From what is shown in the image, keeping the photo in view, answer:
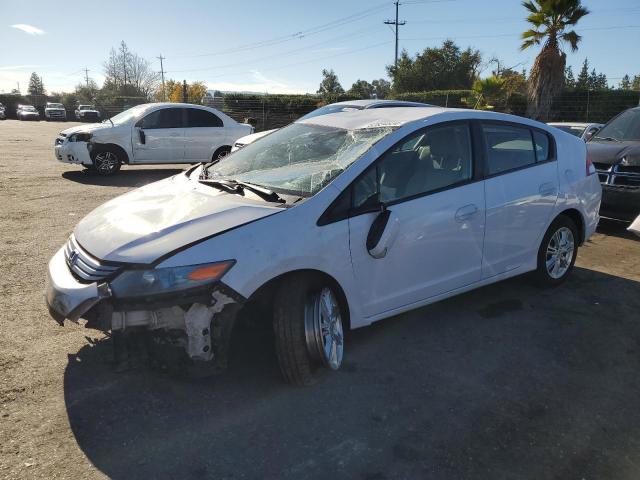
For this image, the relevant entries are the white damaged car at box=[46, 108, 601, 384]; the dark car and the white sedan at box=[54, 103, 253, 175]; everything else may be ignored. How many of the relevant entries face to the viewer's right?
0

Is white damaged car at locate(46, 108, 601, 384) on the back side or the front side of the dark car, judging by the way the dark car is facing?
on the front side

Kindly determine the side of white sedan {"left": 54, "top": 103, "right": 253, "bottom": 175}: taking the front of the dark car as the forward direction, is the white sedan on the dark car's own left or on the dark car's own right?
on the dark car's own right

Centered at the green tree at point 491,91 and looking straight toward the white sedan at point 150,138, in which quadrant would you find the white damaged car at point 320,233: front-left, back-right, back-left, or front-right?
front-left

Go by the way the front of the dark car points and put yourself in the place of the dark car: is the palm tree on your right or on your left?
on your right

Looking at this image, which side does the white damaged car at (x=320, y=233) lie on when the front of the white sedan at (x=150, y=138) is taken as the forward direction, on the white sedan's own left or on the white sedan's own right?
on the white sedan's own left

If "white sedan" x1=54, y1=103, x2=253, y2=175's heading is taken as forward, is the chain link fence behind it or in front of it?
behind

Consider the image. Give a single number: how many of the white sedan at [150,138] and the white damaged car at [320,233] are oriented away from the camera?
0

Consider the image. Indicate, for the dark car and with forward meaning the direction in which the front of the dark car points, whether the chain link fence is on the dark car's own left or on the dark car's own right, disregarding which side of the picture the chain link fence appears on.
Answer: on the dark car's own right

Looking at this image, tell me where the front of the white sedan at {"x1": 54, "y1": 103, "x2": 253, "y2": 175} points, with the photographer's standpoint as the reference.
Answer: facing the viewer and to the left of the viewer

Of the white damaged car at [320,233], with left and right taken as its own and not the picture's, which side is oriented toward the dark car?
back

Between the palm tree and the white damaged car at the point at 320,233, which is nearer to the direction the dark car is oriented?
the white damaged car

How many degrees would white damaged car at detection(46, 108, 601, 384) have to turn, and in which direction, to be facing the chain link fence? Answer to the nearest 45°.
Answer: approximately 135° to its right
